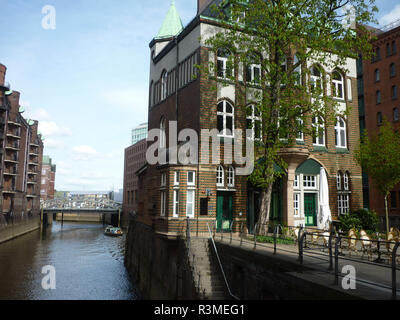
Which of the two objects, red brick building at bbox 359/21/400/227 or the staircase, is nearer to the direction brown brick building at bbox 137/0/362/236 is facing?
the staircase

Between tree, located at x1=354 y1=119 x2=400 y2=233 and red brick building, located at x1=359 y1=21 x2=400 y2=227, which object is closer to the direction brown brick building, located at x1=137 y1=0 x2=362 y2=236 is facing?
the tree

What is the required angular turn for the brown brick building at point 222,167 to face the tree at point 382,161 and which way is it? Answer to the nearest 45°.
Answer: approximately 45° to its left

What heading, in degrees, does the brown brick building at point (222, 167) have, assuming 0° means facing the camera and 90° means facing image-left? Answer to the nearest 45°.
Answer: approximately 315°

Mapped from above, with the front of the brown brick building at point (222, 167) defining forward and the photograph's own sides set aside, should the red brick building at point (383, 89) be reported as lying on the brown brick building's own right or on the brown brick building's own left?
on the brown brick building's own left

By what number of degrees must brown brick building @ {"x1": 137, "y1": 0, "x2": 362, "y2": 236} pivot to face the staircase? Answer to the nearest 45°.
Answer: approximately 45° to its right
